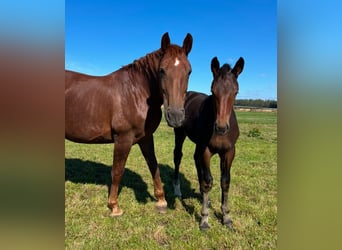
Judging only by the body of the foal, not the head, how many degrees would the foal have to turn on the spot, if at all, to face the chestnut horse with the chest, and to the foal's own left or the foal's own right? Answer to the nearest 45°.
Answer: approximately 135° to the foal's own right

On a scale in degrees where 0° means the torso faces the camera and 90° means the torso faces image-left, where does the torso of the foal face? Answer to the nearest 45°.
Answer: approximately 315°
